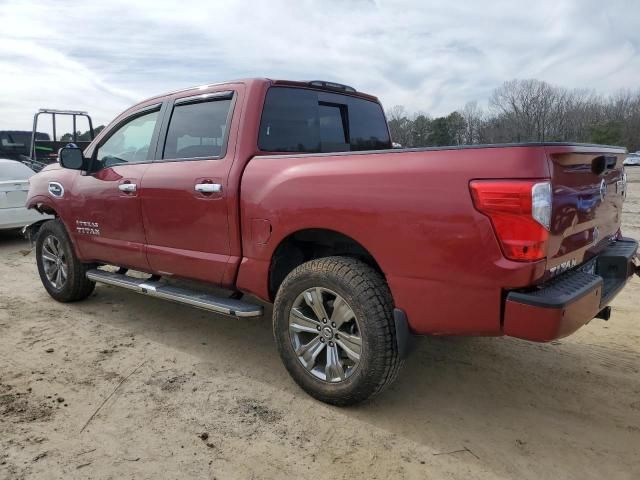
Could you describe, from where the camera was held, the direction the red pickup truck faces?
facing away from the viewer and to the left of the viewer

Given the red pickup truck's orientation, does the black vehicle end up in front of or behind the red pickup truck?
in front
